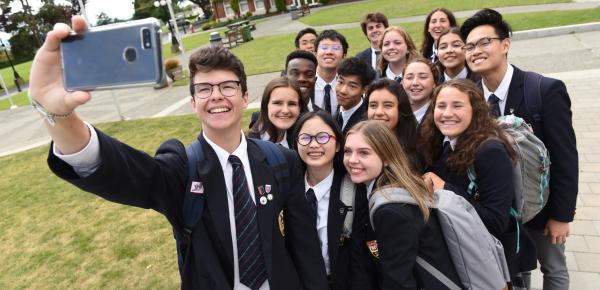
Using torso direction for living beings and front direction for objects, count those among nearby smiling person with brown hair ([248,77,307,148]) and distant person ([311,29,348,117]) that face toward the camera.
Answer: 2

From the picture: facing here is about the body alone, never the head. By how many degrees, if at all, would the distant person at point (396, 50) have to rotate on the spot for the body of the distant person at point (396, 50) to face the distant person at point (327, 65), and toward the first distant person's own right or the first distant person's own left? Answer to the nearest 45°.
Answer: approximately 45° to the first distant person's own right

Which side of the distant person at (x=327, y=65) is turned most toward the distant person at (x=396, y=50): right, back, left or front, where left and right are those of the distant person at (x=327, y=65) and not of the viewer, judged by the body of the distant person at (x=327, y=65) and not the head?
left

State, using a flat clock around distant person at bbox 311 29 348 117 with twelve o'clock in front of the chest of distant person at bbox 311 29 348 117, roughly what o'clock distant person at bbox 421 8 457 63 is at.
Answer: distant person at bbox 421 8 457 63 is roughly at 8 o'clock from distant person at bbox 311 29 348 117.

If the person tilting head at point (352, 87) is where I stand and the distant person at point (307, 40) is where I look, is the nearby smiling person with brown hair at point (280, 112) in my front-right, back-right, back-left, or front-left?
back-left

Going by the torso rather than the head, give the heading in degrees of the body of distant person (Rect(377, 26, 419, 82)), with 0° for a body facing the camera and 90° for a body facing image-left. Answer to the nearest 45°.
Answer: approximately 45°

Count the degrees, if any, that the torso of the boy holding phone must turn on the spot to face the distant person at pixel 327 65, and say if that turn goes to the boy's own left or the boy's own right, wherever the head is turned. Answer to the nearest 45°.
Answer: approximately 135° to the boy's own left
